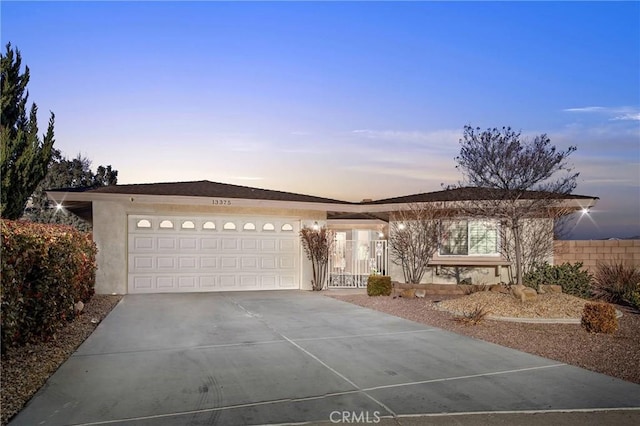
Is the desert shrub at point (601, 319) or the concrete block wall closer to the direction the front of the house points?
the desert shrub

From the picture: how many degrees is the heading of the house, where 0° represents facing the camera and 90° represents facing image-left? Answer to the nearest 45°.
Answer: approximately 0°

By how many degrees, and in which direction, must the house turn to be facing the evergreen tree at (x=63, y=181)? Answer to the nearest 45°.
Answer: approximately 135° to its right

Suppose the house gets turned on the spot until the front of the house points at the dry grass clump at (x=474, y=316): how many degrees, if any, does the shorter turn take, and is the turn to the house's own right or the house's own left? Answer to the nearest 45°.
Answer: approximately 45° to the house's own left

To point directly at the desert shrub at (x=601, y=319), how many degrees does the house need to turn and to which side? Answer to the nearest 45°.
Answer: approximately 45° to its left

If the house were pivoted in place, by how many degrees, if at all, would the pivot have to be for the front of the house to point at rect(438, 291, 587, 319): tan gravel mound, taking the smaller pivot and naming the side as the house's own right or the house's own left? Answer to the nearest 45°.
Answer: approximately 45° to the house's own left

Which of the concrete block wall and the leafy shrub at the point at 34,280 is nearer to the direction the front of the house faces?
the leafy shrub

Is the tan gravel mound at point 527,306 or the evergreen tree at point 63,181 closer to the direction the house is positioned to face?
the tan gravel mound

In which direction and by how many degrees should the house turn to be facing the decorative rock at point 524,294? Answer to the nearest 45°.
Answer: approximately 45° to its left

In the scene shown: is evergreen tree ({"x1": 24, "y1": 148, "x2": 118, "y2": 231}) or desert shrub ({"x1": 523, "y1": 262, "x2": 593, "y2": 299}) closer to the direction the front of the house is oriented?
the desert shrub

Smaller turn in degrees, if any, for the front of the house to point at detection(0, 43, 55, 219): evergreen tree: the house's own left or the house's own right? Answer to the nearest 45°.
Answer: approximately 45° to the house's own right

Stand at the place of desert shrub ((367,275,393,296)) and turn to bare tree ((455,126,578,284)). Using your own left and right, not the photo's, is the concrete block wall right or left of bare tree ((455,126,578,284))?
left

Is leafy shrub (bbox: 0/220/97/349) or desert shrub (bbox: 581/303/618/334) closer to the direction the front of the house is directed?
the leafy shrub
